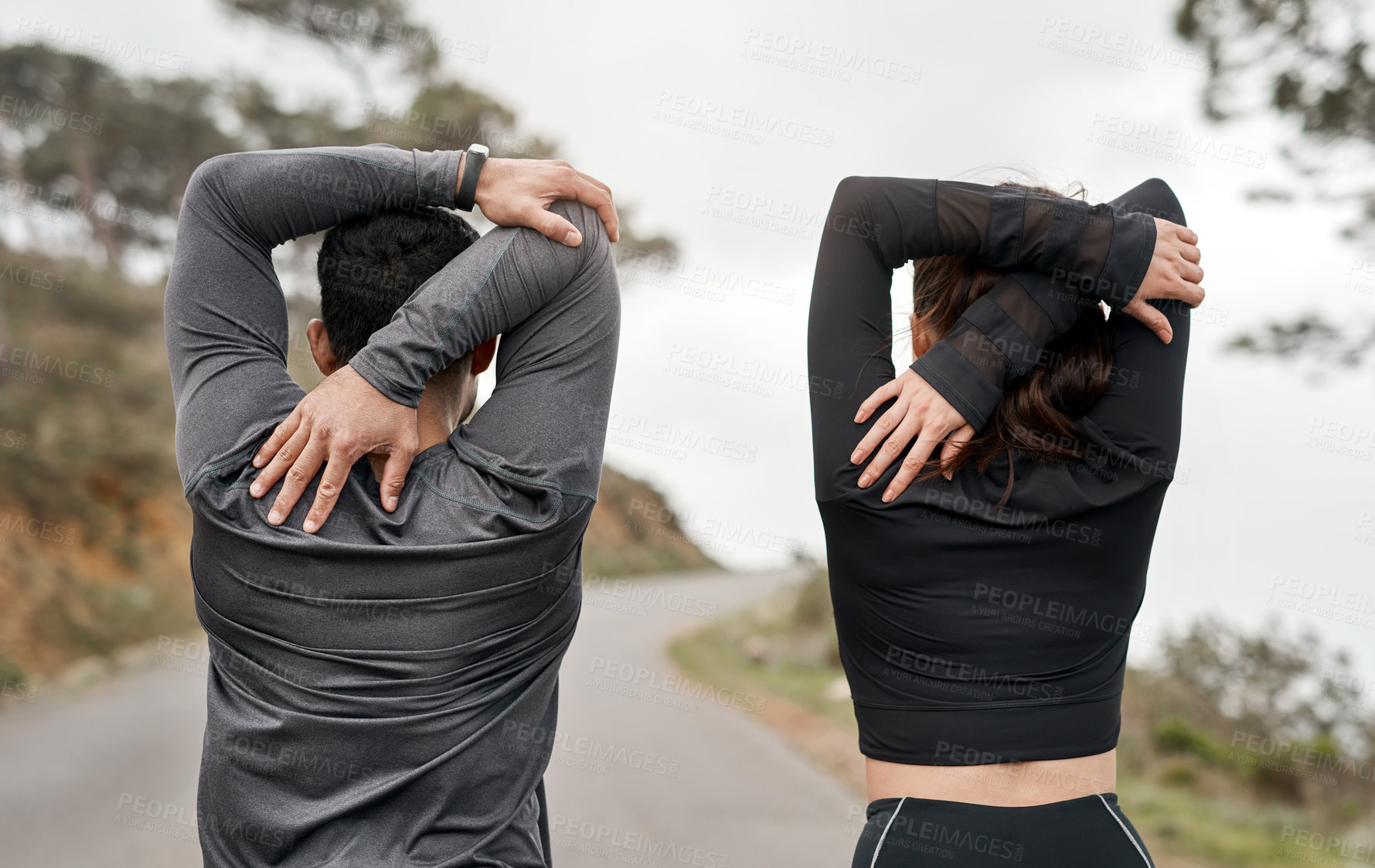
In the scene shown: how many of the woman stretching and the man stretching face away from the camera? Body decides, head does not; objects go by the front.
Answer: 2

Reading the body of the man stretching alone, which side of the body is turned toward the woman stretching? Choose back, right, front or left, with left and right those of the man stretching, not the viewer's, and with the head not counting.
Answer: right

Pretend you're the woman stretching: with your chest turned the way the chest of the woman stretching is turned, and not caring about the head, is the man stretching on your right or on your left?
on your left

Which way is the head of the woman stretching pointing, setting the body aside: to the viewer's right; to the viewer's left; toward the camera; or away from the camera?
away from the camera

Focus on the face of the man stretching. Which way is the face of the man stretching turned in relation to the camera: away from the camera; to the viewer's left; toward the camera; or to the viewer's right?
away from the camera

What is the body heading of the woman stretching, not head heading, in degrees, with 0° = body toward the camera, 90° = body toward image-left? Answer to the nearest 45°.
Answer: approximately 180°

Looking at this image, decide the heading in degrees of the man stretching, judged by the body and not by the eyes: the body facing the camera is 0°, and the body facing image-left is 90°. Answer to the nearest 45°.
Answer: approximately 180°
